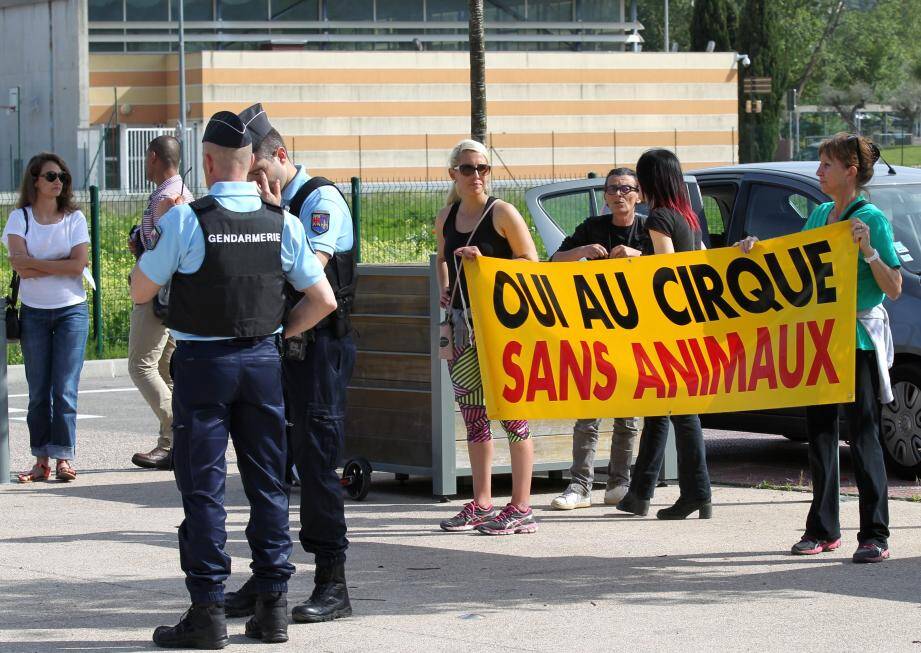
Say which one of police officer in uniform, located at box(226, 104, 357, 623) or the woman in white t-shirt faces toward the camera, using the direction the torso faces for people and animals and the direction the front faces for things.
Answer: the woman in white t-shirt

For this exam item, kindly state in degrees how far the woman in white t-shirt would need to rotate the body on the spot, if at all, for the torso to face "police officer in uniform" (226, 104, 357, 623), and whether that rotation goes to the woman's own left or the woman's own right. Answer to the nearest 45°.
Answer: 0° — they already face them

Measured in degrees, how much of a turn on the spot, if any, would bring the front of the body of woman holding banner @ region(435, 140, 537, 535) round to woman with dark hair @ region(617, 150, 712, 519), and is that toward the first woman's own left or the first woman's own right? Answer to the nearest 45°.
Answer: approximately 135° to the first woman's own left

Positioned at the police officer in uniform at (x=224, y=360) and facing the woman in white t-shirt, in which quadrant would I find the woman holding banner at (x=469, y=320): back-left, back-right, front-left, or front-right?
front-right

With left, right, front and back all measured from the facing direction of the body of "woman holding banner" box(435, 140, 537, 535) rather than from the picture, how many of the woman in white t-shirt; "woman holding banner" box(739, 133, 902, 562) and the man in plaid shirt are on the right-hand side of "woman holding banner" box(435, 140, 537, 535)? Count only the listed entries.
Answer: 2

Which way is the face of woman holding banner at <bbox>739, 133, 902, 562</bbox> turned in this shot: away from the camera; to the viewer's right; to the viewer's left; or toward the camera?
to the viewer's left

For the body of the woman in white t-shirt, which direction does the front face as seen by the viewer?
toward the camera

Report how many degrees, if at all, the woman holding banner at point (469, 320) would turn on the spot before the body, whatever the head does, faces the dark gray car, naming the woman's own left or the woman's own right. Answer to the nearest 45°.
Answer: approximately 180°

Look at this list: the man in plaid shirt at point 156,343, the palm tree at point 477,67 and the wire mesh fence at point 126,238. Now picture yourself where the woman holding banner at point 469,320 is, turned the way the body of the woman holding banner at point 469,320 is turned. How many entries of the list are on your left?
0

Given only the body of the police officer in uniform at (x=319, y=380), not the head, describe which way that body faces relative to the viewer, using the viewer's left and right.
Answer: facing to the left of the viewer

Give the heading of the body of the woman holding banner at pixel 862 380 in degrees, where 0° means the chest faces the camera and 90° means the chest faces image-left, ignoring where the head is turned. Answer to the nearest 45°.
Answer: approximately 45°

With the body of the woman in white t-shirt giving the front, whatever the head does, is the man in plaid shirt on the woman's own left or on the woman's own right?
on the woman's own left
